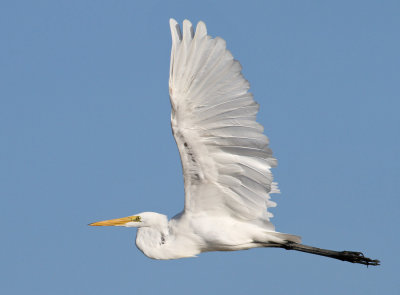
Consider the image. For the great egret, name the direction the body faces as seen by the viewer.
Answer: to the viewer's left
